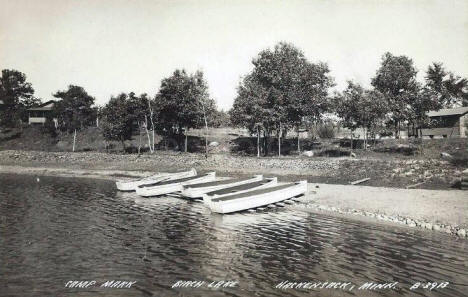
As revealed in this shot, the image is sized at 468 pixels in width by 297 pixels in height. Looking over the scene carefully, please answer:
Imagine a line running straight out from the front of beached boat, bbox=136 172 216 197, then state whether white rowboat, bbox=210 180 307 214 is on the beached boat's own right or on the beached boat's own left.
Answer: on the beached boat's own right

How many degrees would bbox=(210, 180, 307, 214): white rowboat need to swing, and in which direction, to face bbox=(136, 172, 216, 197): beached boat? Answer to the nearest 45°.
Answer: approximately 90° to its left

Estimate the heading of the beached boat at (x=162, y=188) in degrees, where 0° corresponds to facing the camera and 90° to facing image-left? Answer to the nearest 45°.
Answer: approximately 225°

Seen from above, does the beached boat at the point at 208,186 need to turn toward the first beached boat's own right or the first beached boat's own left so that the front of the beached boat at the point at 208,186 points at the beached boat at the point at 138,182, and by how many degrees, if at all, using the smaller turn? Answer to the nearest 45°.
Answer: approximately 90° to the first beached boat's own left

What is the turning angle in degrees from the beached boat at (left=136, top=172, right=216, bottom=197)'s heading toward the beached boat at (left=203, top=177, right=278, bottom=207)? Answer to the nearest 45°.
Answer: approximately 90° to its right

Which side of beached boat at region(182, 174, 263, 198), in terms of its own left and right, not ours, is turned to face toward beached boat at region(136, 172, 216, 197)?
left

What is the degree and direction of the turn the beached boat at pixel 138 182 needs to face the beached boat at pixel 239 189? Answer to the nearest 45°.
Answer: approximately 90° to its right

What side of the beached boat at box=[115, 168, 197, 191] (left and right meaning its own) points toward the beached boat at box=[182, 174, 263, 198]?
right

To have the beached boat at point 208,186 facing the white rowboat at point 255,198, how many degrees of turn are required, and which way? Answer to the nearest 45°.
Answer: approximately 90° to its right
